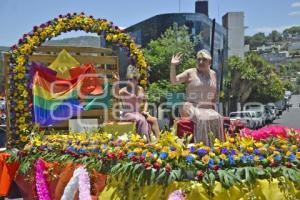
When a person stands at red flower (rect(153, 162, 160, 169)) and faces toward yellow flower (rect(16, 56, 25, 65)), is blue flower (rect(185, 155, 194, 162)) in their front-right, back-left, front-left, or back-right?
back-right

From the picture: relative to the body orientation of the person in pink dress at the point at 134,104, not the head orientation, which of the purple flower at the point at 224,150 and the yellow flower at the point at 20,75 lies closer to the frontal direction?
the purple flower

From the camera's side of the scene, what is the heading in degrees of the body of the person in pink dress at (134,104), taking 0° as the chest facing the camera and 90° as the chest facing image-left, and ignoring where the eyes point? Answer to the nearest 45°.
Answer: approximately 315°
